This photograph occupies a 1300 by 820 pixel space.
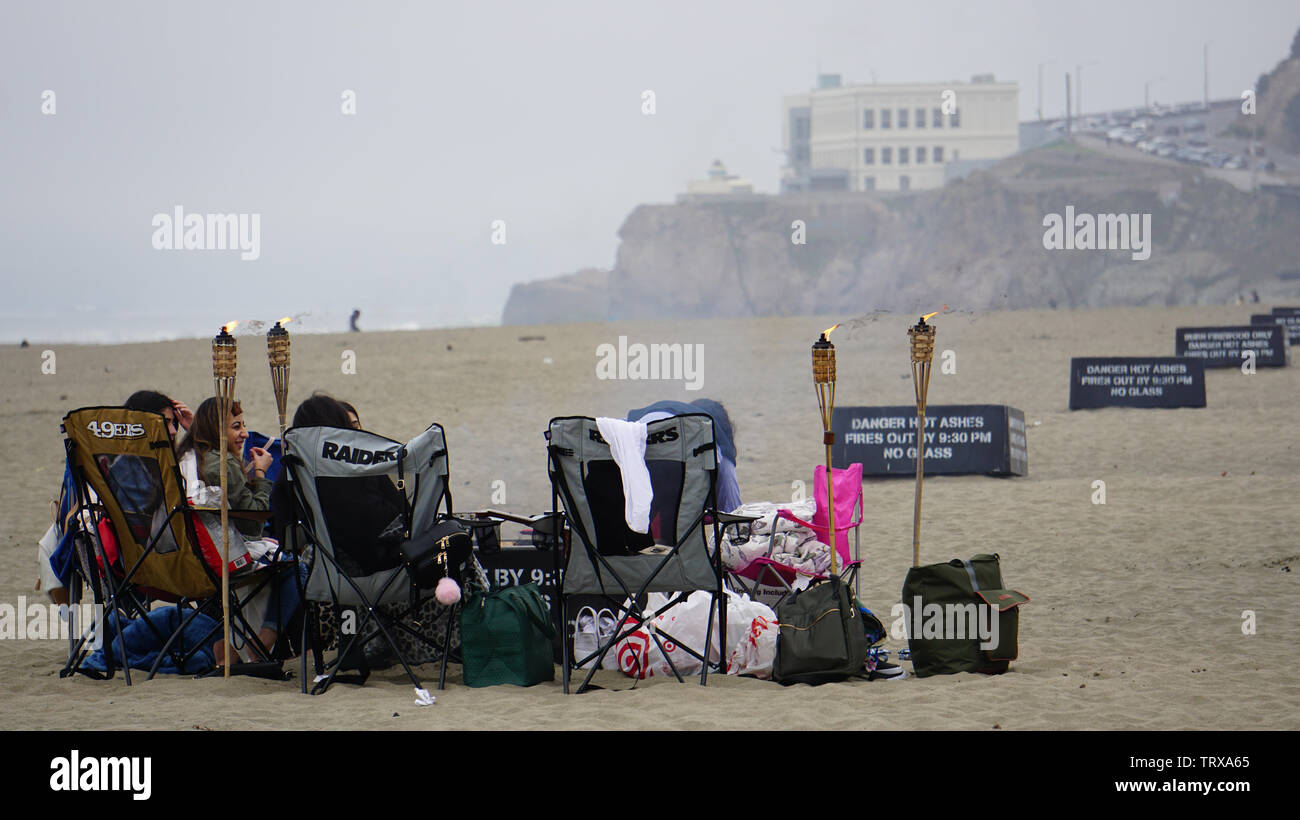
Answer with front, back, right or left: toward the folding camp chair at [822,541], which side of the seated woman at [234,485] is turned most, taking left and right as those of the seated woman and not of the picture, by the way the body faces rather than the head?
front

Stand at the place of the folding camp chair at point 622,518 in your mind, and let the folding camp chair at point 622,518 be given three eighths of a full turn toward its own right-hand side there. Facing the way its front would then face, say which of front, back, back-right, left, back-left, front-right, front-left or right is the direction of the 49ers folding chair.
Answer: back-right

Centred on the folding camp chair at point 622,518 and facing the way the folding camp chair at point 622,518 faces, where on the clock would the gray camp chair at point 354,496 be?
The gray camp chair is roughly at 9 o'clock from the folding camp chair.

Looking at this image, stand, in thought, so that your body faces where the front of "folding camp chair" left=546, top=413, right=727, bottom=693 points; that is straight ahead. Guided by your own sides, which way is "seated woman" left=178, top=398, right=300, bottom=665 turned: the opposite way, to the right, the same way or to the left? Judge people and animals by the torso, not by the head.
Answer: to the right

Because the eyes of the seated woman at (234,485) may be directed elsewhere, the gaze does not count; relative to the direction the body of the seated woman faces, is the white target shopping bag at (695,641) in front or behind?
in front

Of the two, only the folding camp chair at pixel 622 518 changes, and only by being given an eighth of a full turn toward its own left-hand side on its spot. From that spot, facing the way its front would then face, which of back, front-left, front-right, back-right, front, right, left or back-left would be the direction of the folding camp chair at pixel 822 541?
right

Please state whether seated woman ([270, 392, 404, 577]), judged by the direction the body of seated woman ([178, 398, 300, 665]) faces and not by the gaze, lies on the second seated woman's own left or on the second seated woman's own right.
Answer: on the second seated woman's own right

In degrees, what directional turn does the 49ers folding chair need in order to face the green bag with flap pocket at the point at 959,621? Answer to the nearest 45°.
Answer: approximately 45° to its right

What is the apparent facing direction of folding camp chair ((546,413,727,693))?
away from the camera

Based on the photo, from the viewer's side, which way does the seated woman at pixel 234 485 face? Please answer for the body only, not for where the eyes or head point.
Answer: to the viewer's right

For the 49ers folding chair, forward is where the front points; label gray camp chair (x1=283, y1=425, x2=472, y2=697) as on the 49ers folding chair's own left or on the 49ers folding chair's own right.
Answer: on the 49ers folding chair's own right

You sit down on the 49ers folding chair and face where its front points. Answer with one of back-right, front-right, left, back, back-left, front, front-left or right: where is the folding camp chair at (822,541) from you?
front-right

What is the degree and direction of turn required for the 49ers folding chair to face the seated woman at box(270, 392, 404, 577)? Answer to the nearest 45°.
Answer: approximately 90° to its right

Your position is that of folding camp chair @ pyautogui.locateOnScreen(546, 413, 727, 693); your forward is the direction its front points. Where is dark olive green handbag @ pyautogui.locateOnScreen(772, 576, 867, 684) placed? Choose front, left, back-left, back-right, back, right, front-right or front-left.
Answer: right

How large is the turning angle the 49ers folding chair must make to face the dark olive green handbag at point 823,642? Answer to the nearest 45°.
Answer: approximately 45° to its right

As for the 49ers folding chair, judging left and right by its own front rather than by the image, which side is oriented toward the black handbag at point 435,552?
right
